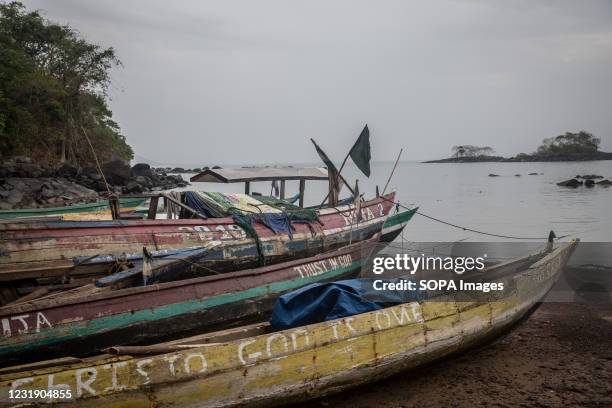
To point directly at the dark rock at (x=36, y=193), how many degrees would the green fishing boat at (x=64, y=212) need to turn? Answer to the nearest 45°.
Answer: approximately 90° to its left

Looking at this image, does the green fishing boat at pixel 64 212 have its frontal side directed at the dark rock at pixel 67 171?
no

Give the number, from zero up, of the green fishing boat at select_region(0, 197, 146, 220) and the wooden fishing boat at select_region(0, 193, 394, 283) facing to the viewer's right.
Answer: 2

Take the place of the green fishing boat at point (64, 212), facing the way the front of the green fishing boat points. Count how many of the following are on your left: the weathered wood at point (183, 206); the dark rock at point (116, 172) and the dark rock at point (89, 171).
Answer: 2

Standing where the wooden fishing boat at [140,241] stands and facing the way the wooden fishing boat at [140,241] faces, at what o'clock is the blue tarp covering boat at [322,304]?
The blue tarp covering boat is roughly at 2 o'clock from the wooden fishing boat.

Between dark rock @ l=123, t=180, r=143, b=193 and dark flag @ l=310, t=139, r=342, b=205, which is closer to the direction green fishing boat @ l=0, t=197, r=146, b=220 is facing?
the dark flag

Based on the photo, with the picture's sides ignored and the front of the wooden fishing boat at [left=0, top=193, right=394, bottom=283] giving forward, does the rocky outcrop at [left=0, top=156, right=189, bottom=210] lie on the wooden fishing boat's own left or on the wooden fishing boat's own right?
on the wooden fishing boat's own left

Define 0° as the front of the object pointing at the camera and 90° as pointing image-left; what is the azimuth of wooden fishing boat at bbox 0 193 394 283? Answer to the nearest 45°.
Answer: approximately 270°

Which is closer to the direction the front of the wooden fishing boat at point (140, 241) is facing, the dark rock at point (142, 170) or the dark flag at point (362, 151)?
the dark flag

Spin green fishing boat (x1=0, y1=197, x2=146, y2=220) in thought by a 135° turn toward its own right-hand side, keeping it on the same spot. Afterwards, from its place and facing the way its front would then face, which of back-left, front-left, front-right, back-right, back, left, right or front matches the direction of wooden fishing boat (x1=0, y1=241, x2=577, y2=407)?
front-left

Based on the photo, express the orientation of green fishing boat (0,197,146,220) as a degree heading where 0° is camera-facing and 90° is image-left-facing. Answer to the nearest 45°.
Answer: approximately 270°

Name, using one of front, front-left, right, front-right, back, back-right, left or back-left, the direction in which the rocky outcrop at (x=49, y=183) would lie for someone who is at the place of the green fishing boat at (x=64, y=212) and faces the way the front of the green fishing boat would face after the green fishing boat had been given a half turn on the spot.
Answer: right

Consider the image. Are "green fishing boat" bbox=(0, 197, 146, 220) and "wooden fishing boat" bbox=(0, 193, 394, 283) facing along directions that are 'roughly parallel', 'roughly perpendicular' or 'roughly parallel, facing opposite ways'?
roughly parallel

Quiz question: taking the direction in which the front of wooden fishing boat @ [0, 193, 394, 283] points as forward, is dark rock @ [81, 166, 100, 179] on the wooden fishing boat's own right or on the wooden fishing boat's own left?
on the wooden fishing boat's own left

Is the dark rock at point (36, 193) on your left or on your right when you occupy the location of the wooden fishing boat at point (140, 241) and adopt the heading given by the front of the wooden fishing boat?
on your left

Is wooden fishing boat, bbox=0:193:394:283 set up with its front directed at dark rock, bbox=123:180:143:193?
no
